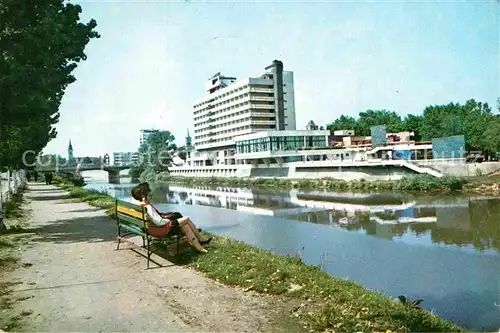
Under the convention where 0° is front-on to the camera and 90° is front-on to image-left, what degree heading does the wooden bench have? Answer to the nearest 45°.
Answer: approximately 225°

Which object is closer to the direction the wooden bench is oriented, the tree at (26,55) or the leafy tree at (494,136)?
the leafy tree

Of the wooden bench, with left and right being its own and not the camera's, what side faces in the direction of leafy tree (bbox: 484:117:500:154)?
front
